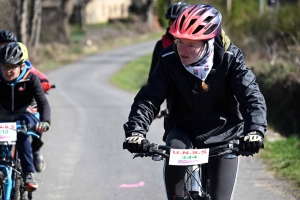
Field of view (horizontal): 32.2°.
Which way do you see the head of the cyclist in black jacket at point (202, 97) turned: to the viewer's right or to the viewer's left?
to the viewer's left

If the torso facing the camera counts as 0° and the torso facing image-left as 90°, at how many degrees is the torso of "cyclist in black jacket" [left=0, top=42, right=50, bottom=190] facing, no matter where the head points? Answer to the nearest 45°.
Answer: approximately 0°

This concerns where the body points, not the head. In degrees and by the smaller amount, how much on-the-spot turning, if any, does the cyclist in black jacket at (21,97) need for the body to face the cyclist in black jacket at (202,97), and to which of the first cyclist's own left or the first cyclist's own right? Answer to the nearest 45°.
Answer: approximately 45° to the first cyclist's own left

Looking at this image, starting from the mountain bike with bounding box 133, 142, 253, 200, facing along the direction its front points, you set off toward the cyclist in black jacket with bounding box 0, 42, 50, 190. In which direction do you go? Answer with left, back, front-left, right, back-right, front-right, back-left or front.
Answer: back-right

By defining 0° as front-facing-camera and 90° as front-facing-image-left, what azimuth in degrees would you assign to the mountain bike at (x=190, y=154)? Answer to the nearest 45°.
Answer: approximately 0°
